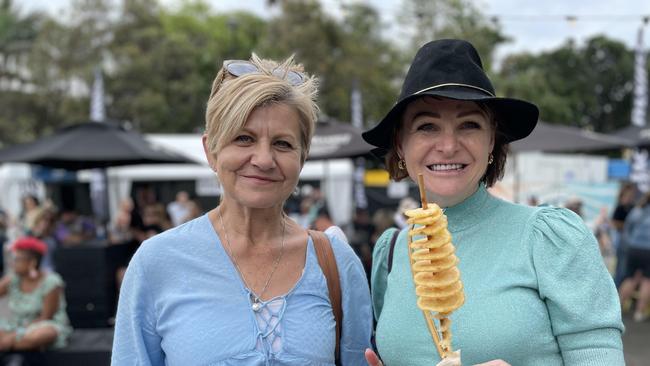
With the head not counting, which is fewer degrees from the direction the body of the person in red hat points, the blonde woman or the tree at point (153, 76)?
the blonde woman

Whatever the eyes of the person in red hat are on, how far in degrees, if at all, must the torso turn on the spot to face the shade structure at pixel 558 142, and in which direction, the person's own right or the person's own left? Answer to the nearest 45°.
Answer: approximately 135° to the person's own left

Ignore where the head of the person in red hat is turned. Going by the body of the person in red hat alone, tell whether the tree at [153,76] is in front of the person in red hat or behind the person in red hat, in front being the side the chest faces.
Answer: behind

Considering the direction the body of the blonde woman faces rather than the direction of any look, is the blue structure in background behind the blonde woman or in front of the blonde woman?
behind

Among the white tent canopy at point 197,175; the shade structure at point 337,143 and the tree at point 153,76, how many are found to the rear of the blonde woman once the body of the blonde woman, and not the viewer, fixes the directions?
3

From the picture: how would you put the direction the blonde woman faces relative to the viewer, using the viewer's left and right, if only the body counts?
facing the viewer

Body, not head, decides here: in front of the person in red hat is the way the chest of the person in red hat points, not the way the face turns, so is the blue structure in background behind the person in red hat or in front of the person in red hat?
behind

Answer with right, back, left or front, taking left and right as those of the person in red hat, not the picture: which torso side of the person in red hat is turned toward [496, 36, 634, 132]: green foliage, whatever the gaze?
back

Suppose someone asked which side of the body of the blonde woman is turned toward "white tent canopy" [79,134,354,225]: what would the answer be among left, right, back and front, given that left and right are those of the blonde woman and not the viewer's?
back

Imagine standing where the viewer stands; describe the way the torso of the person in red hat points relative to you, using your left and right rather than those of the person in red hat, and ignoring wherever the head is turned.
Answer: facing the viewer and to the left of the viewer

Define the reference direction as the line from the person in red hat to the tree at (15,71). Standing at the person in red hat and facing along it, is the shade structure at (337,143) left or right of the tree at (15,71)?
right

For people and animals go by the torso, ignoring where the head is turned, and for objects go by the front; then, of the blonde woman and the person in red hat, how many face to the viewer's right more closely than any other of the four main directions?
0
